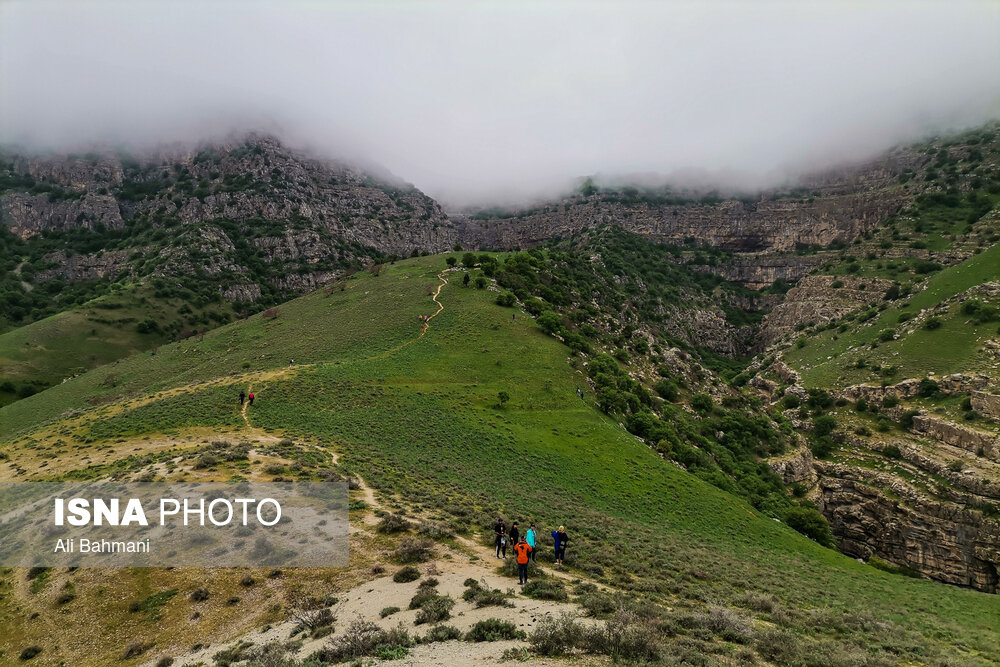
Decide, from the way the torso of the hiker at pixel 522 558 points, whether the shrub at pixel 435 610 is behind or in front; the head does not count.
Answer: behind

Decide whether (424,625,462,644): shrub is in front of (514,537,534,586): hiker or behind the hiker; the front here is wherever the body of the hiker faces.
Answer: behind

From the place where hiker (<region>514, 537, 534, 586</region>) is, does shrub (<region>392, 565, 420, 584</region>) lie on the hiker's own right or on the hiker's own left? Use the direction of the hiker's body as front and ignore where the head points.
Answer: on the hiker's own left

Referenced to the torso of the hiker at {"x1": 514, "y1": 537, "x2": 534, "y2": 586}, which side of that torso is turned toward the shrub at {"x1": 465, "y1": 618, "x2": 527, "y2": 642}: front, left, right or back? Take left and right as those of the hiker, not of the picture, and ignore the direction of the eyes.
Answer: back

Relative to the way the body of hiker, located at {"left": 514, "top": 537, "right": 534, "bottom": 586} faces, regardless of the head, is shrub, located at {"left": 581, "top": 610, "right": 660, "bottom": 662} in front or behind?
behind

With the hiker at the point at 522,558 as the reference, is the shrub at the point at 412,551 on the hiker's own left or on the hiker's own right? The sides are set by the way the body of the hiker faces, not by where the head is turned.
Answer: on the hiker's own left

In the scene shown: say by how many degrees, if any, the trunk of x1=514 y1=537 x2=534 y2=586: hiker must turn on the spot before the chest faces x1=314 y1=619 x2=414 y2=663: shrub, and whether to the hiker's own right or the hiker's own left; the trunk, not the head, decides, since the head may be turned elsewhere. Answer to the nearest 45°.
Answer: approximately 135° to the hiker's own left

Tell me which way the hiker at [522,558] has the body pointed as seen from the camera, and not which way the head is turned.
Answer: away from the camera

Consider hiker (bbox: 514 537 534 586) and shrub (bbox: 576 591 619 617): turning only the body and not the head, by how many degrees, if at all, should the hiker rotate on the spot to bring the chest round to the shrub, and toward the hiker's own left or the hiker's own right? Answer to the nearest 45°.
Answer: approximately 135° to the hiker's own right

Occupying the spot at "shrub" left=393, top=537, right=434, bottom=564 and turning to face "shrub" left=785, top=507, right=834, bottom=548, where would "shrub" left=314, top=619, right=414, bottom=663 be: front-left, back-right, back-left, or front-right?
back-right

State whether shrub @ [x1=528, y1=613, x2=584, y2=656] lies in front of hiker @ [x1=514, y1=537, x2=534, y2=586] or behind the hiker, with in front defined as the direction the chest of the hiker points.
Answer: behind

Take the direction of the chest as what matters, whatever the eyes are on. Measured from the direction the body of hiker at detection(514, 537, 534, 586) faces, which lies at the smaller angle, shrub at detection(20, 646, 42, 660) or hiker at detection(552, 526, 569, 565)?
the hiker
